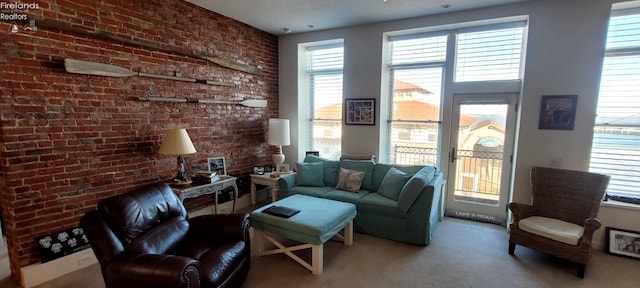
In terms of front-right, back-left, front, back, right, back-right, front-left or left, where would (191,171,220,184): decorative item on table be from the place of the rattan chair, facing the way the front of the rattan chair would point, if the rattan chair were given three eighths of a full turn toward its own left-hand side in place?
back-right

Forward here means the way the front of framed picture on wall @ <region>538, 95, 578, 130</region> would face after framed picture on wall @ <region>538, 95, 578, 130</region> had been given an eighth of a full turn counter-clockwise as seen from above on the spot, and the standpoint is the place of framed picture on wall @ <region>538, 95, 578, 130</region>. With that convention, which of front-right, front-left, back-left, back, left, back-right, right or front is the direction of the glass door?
back-right

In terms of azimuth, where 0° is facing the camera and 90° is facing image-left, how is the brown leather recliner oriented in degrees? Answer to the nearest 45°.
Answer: approximately 315°

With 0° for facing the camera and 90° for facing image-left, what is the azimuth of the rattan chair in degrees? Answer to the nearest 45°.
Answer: approximately 45°

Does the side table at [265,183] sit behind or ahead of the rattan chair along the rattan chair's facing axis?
ahead

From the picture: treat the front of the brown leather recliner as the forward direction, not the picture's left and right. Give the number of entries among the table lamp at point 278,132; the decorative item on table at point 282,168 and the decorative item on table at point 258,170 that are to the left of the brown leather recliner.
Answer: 3

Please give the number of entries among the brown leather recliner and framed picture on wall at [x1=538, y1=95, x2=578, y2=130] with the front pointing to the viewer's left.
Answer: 0

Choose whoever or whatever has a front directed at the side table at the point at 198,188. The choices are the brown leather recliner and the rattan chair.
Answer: the rattan chair

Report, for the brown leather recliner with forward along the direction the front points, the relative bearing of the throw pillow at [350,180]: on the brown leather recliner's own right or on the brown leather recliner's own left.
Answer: on the brown leather recliner's own left

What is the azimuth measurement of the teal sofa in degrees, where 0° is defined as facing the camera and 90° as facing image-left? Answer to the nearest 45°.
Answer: approximately 45°

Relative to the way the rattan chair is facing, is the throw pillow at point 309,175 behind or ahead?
ahead
